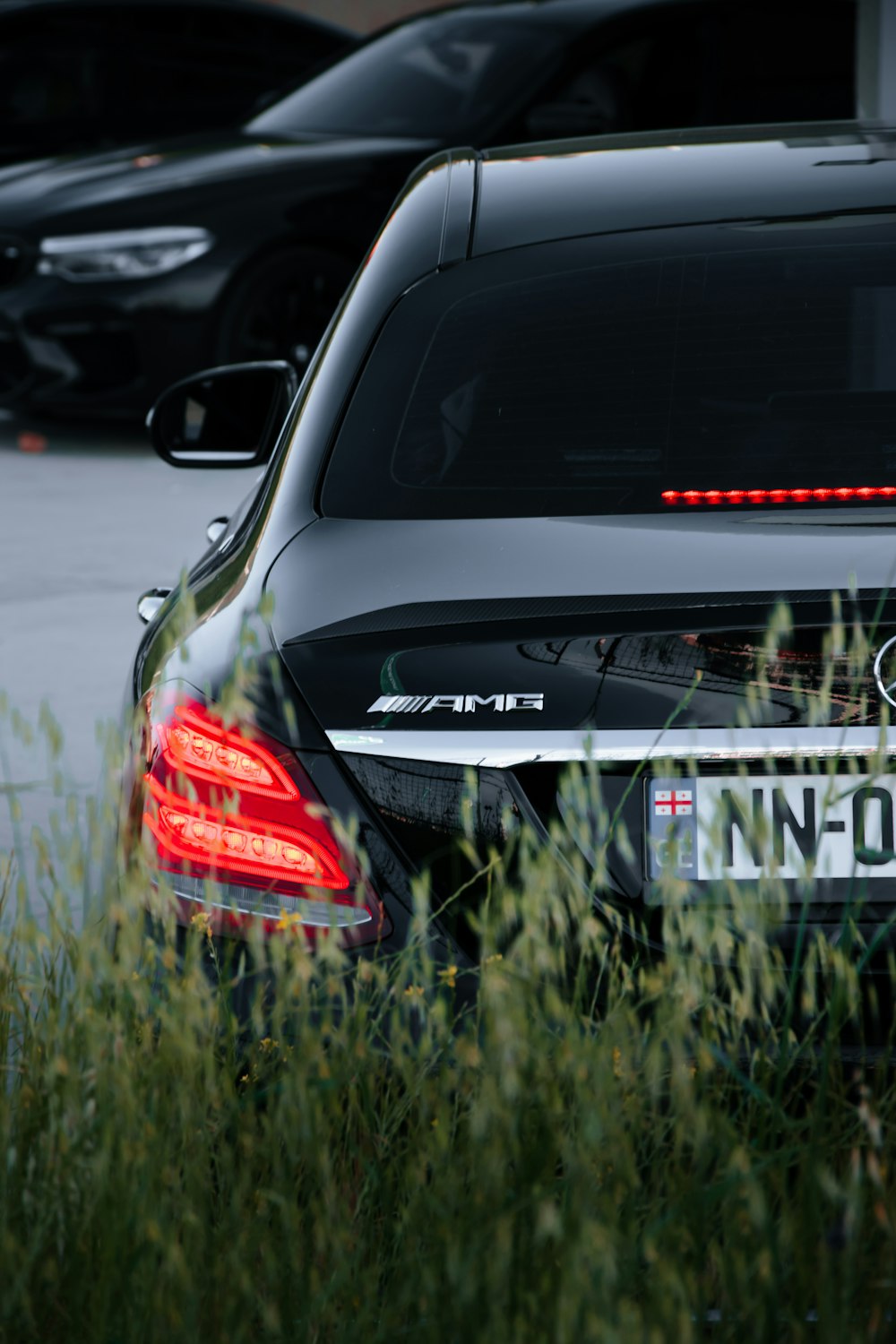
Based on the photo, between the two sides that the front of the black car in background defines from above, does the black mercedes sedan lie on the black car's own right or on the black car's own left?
on the black car's own left

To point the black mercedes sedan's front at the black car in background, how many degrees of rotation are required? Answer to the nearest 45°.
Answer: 0° — it already faces it

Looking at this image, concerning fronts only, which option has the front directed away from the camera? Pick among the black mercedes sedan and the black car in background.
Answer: the black mercedes sedan

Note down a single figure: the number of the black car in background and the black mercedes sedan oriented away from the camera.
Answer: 1

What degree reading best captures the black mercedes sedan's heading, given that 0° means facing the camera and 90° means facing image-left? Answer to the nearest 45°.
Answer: approximately 180°
